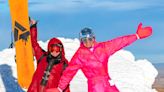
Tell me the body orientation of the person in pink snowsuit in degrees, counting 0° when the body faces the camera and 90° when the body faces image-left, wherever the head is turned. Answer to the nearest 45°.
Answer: approximately 0°
